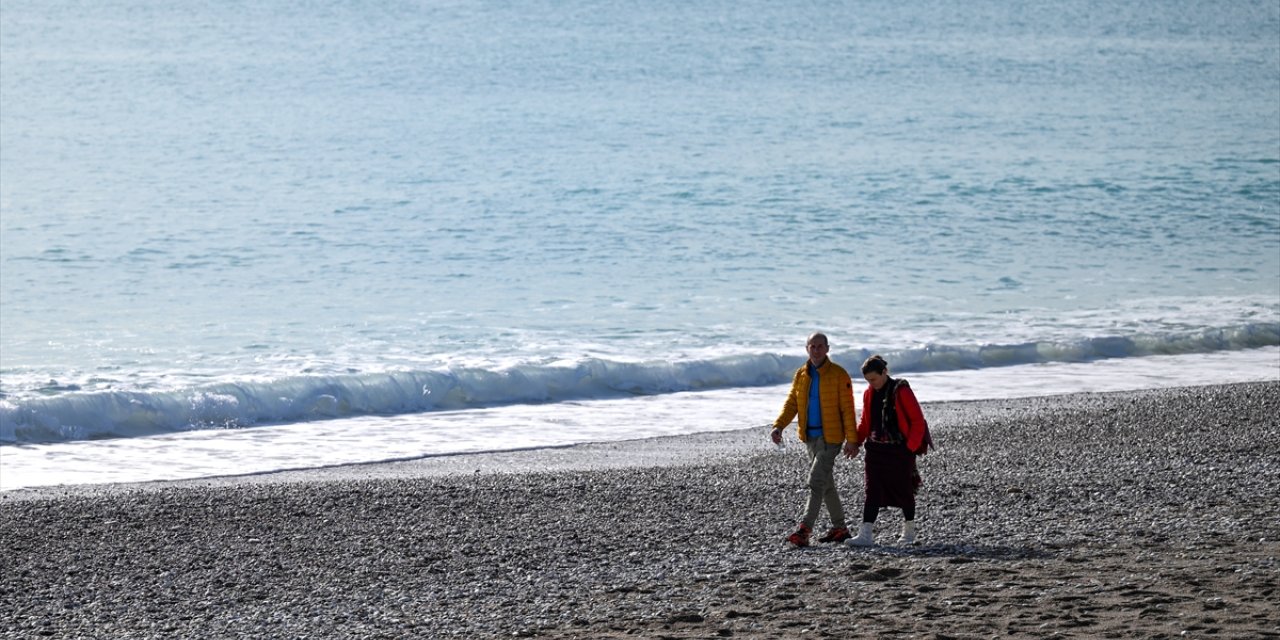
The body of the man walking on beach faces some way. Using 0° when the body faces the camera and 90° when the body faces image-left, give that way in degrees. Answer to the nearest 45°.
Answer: approximately 45°

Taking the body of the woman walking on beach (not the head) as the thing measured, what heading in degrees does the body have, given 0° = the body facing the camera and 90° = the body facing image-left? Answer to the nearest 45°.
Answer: approximately 45°
